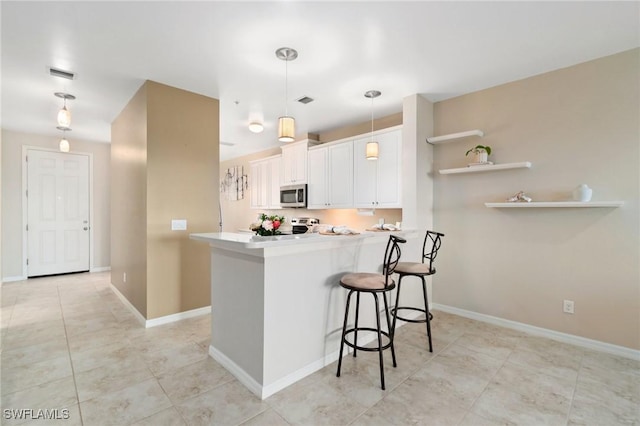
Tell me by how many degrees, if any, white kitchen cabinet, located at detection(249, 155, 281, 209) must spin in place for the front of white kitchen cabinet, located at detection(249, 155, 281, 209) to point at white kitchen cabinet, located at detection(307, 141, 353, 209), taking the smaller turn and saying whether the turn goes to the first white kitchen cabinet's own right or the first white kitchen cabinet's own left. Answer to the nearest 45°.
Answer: approximately 90° to the first white kitchen cabinet's own left

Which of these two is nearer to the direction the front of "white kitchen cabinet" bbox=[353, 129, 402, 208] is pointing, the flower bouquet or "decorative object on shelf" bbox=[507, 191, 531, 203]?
the flower bouquet

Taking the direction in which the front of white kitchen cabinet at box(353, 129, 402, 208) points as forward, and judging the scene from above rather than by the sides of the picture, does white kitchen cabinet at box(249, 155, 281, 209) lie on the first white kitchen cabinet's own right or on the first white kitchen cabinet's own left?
on the first white kitchen cabinet's own right

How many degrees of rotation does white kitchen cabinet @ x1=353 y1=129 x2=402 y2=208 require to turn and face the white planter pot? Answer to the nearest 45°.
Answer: approximately 90° to its left

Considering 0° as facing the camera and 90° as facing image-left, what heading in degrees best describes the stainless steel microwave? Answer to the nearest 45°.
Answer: approximately 45°

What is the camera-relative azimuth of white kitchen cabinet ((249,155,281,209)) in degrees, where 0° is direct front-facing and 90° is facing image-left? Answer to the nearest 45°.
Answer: approximately 45°

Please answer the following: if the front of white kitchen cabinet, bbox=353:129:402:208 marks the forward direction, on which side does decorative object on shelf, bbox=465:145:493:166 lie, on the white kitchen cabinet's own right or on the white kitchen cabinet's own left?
on the white kitchen cabinet's own left

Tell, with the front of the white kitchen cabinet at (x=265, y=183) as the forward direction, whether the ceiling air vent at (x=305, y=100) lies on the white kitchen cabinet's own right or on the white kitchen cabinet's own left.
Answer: on the white kitchen cabinet's own left

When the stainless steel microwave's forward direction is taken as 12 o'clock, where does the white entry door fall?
The white entry door is roughly at 2 o'clock from the stainless steel microwave.
